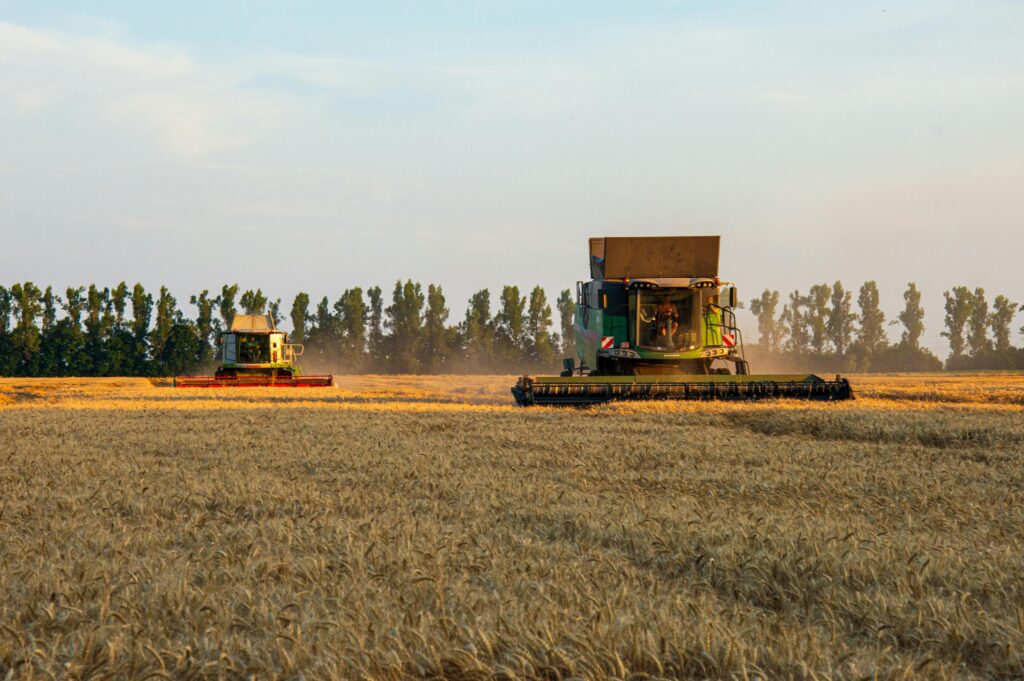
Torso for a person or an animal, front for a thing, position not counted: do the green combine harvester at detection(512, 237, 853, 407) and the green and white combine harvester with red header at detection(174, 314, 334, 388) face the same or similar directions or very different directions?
same or similar directions

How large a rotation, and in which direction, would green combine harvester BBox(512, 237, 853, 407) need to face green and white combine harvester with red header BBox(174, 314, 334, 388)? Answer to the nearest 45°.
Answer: approximately 135° to its right

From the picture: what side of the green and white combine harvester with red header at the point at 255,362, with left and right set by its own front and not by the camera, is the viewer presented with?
front

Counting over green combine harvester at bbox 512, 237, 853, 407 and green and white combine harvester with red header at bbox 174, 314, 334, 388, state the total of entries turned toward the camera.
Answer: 2

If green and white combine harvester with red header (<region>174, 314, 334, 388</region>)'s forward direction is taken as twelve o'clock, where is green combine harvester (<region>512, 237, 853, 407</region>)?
The green combine harvester is roughly at 11 o'clock from the green and white combine harvester with red header.

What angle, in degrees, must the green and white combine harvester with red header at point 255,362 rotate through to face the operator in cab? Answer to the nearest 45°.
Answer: approximately 45° to its left
